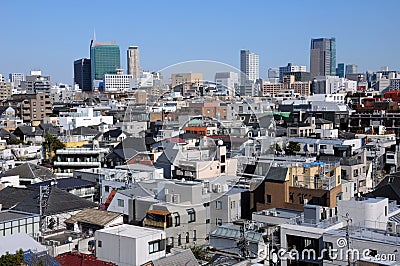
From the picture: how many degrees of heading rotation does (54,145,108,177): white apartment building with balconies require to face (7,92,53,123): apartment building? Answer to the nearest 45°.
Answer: approximately 180°

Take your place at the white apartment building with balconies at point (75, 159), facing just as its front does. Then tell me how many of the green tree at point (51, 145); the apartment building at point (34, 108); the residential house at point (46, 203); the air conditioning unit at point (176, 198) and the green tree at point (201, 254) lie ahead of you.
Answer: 3

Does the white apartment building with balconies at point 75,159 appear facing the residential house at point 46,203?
yes

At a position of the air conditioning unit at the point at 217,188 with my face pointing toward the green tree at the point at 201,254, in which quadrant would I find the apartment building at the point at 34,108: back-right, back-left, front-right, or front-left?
back-right

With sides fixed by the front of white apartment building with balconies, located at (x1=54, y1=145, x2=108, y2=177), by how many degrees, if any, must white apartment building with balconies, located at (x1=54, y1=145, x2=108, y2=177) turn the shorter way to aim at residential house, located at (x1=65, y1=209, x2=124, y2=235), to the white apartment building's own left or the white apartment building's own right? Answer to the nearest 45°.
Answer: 0° — it already faces it

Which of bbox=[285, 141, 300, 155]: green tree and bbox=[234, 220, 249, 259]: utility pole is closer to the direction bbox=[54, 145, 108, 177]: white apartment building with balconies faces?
the utility pole

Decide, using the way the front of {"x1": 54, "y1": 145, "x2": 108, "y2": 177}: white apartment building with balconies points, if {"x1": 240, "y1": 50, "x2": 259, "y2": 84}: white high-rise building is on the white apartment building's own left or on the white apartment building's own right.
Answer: on the white apartment building's own left

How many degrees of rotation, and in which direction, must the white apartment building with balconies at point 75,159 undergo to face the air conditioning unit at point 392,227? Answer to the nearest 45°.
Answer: approximately 45° to its left

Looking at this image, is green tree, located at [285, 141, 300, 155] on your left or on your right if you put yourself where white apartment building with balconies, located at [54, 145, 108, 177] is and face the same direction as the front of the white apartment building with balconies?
on your left

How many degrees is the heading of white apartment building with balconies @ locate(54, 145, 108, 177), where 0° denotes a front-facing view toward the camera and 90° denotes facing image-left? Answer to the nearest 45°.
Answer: approximately 0°

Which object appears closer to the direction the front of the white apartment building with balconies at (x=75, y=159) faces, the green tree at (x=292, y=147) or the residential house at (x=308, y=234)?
the residential house
